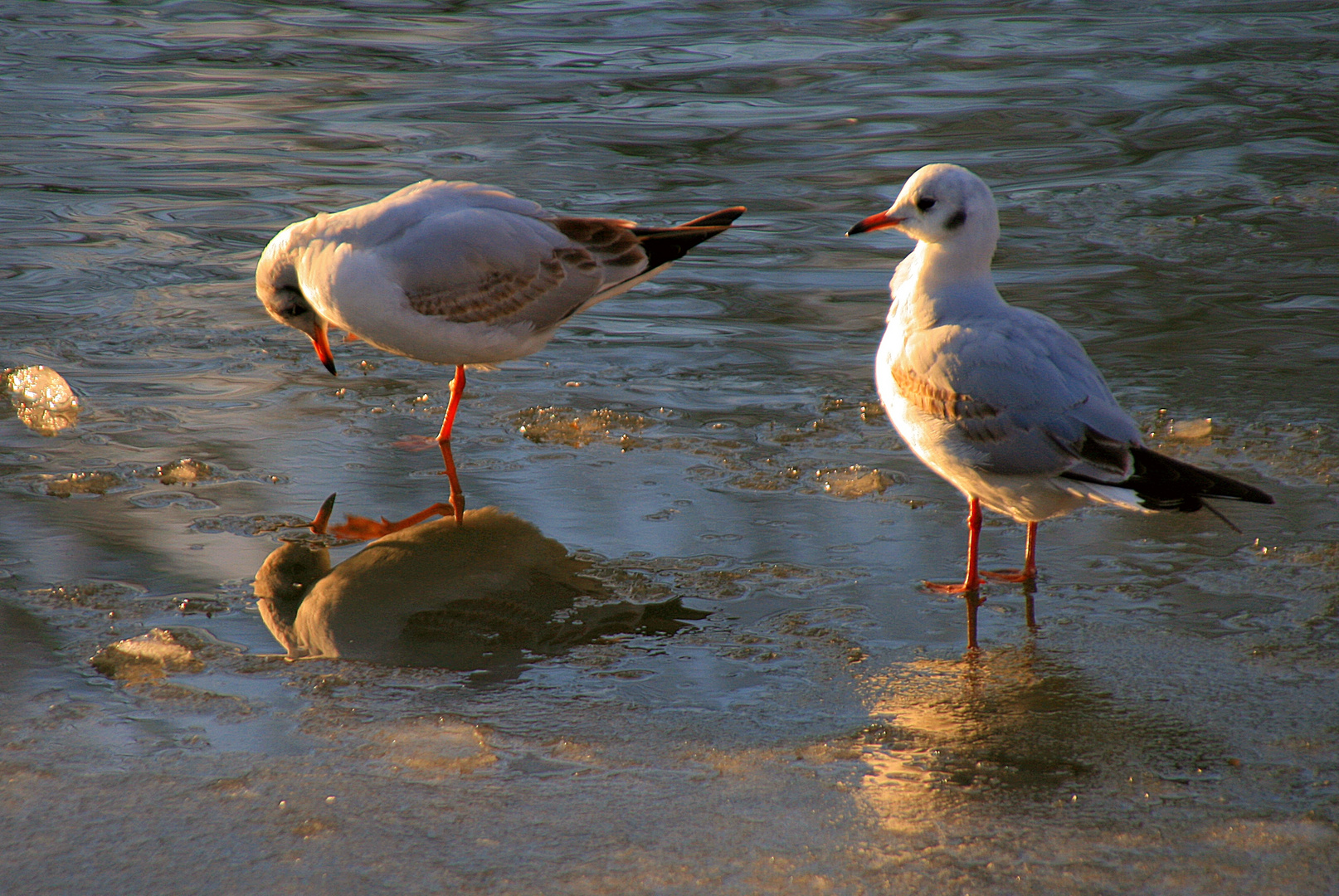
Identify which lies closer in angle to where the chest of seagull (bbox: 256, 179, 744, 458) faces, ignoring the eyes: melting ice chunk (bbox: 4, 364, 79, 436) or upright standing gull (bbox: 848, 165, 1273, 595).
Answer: the melting ice chunk

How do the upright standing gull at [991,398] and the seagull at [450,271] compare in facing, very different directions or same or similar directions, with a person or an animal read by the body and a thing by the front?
same or similar directions

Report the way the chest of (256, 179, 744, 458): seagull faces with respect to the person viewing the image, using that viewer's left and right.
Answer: facing to the left of the viewer

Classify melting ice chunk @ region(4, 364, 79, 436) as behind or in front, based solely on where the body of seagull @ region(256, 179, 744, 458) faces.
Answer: in front

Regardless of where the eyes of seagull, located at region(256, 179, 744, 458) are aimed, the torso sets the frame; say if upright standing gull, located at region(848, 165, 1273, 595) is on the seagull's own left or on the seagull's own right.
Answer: on the seagull's own left

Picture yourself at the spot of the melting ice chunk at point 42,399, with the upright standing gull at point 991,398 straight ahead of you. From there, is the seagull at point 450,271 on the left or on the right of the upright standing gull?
left

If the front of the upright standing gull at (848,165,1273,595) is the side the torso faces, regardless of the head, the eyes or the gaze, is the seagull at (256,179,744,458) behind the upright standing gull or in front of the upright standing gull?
in front

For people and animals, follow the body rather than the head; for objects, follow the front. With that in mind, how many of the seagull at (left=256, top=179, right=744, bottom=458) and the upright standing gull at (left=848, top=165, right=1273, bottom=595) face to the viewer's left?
2

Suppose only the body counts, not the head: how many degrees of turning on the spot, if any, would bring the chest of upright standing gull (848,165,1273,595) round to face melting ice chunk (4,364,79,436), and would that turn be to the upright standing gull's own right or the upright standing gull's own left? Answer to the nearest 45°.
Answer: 0° — it already faces it

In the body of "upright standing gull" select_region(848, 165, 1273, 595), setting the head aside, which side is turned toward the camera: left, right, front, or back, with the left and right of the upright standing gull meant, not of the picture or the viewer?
left
